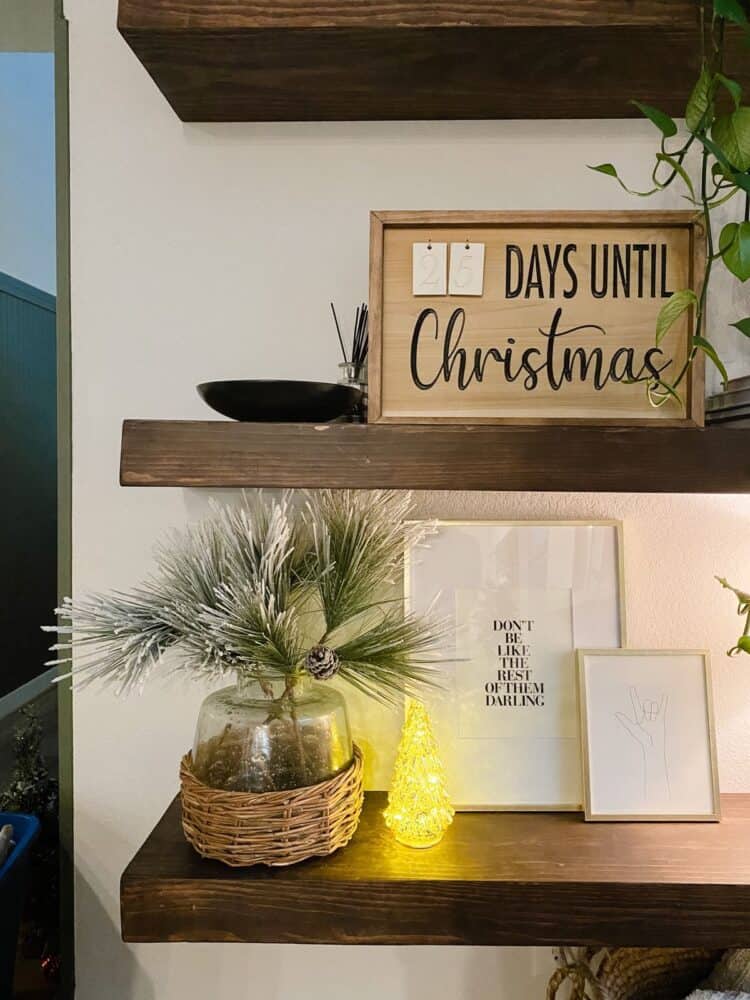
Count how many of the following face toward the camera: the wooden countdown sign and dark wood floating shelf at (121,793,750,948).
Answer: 2

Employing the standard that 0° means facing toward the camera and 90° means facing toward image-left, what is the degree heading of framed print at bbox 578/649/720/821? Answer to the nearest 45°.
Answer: approximately 0°

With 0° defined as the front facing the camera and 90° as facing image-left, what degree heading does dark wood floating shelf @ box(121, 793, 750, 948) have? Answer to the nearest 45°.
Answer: approximately 0°
